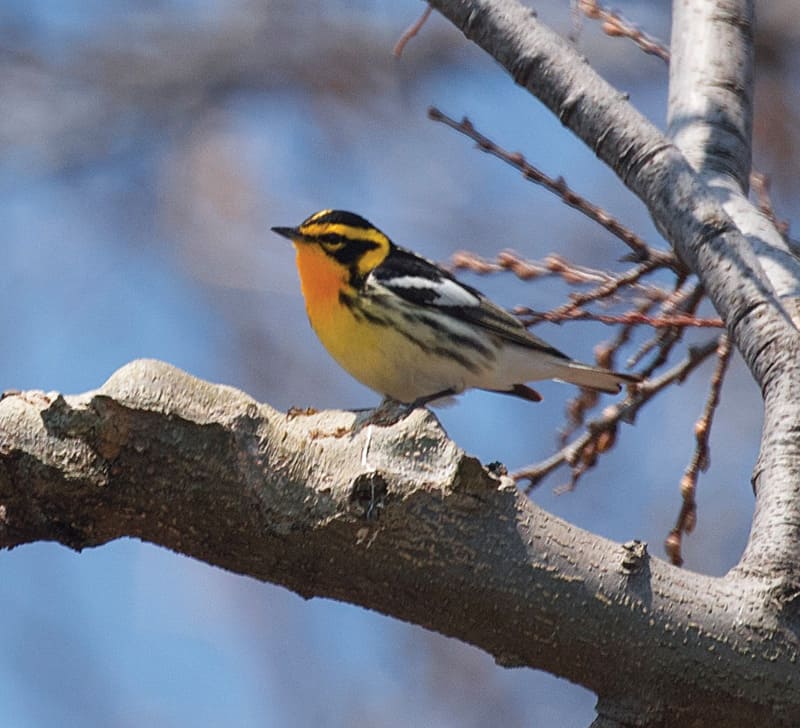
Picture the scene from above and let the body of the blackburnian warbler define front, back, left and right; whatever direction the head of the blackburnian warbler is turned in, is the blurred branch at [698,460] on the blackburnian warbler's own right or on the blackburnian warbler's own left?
on the blackburnian warbler's own left

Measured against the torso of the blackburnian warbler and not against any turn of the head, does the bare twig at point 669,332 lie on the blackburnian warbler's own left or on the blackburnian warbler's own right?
on the blackburnian warbler's own left

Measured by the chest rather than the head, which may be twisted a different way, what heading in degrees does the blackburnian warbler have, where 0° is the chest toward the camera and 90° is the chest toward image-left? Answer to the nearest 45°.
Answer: approximately 90°

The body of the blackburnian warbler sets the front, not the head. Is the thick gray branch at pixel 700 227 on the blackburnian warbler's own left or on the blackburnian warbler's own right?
on the blackburnian warbler's own left
